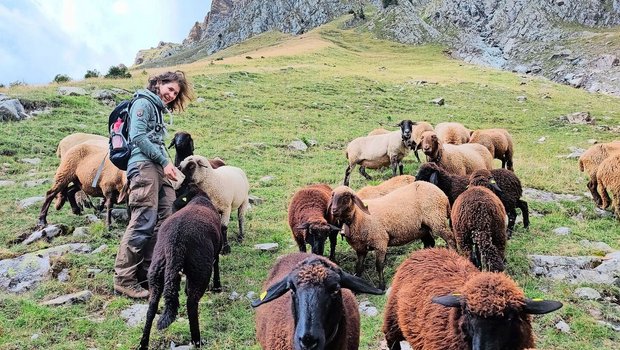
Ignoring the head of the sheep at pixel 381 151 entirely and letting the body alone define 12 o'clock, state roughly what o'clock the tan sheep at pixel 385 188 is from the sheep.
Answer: The tan sheep is roughly at 3 o'clock from the sheep.

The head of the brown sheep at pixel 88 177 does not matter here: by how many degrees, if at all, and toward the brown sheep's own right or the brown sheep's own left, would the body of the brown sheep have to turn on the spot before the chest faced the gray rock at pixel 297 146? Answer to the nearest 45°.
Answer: approximately 45° to the brown sheep's own left

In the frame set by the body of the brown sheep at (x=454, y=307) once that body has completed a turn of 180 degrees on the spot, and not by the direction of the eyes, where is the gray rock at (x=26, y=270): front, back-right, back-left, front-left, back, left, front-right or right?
front-left

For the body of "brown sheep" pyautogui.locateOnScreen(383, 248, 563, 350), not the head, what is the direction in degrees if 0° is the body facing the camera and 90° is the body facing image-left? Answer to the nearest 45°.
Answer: approximately 315°

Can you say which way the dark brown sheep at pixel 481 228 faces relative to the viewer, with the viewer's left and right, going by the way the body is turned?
facing away from the viewer

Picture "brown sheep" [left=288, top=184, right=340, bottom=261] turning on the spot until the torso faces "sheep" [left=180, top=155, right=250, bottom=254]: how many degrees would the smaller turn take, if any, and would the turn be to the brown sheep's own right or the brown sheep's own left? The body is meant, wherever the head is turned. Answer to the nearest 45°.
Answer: approximately 135° to the brown sheep's own right

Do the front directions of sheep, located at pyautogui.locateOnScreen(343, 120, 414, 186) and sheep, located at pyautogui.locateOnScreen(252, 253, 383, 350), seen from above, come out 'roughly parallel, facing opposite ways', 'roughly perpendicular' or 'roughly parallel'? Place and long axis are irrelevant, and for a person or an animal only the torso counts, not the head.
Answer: roughly perpendicular

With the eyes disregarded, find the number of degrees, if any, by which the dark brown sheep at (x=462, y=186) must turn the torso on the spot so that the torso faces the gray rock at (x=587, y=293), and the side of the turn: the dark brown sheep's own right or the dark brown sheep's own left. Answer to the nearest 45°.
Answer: approximately 135° to the dark brown sheep's own left
